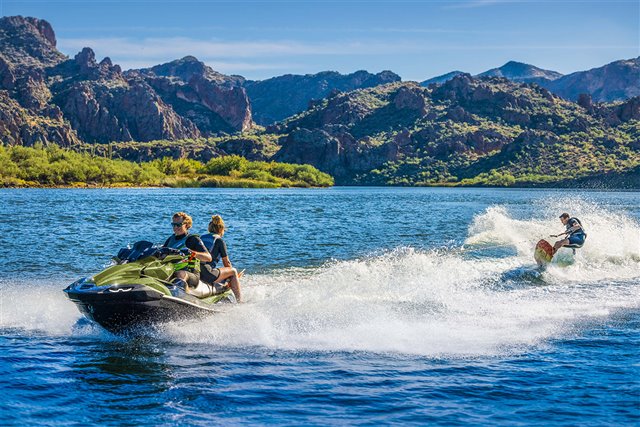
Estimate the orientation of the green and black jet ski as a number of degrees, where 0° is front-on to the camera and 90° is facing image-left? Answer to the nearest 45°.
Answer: approximately 45°

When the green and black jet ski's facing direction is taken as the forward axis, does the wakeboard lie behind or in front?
behind

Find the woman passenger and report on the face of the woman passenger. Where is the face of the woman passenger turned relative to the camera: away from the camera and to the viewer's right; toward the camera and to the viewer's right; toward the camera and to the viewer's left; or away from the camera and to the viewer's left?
away from the camera and to the viewer's right
